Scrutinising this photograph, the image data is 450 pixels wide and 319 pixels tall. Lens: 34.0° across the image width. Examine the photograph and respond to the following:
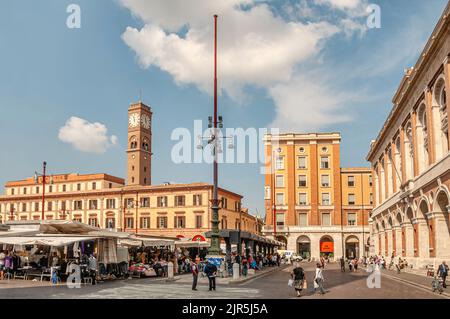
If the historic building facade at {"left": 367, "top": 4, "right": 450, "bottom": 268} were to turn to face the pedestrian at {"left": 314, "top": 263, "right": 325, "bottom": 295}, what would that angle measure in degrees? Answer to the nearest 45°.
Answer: approximately 90° to its left

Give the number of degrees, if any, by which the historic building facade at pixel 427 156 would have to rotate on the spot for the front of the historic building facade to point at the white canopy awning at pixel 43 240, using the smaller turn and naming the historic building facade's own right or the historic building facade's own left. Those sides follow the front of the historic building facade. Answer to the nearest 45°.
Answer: approximately 45° to the historic building facade's own left

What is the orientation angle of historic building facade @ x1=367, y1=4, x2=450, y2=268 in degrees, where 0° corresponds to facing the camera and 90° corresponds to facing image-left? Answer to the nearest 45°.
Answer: approximately 90°

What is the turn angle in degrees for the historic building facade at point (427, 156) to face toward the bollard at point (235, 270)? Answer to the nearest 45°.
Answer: approximately 45° to its left

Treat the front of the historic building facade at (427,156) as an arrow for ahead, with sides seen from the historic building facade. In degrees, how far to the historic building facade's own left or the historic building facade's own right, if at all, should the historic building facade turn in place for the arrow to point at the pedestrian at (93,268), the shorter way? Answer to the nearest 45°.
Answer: approximately 45° to the historic building facade's own left
